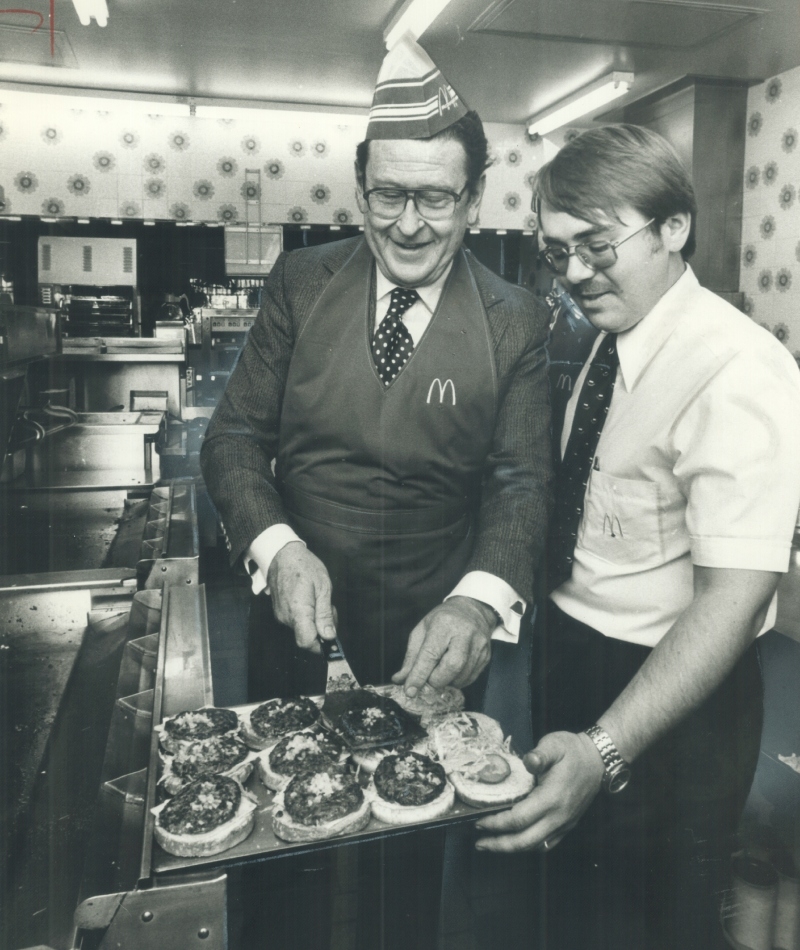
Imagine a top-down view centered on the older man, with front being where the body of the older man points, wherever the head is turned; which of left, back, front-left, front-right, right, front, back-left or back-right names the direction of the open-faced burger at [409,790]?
front

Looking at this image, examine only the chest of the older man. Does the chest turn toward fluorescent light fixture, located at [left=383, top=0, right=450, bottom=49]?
no

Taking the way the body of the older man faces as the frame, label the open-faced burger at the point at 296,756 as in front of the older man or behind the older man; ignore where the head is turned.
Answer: in front

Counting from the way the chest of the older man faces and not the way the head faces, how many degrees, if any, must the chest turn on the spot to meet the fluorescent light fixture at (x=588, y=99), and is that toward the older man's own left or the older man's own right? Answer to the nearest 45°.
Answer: approximately 180°

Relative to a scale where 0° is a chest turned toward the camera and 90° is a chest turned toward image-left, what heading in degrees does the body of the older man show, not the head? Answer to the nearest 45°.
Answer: approximately 0°

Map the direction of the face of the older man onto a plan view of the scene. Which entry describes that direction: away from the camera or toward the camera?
toward the camera

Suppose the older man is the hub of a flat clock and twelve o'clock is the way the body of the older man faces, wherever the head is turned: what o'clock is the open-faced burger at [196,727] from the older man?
The open-faced burger is roughly at 1 o'clock from the older man.

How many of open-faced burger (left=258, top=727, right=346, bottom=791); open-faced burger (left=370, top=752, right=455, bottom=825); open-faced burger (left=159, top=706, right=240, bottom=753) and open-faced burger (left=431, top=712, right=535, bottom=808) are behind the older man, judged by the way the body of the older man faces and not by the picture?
0

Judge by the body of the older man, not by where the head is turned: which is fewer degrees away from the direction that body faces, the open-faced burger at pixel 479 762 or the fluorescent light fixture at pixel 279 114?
the open-faced burger

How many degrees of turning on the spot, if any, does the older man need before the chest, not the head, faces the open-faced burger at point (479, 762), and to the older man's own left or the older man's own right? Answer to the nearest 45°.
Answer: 0° — they already face it
